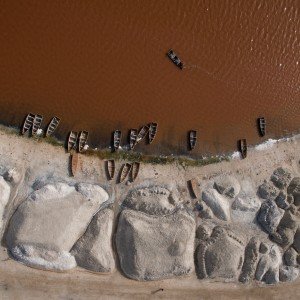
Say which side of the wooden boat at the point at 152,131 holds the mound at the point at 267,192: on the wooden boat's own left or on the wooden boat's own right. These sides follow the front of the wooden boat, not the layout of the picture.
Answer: on the wooden boat's own left

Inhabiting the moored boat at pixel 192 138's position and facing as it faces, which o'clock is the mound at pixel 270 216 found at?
The mound is roughly at 9 o'clock from the moored boat.

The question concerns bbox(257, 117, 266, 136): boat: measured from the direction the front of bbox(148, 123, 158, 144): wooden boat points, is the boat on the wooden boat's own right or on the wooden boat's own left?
on the wooden boat's own left

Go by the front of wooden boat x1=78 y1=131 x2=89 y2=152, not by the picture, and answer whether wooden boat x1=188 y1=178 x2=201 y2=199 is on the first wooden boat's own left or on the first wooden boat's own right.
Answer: on the first wooden boat's own left

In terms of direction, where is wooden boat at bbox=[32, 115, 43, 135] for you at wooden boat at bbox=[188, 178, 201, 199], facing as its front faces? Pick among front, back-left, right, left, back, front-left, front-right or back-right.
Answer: right

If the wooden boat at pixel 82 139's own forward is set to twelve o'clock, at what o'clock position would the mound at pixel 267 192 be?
The mound is roughly at 9 o'clock from the wooden boat.

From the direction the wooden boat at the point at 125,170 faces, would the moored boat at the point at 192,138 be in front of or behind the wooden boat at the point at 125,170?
behind

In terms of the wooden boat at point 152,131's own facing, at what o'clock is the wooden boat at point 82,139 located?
the wooden boat at point 82,139 is roughly at 3 o'clock from the wooden boat at point 152,131.

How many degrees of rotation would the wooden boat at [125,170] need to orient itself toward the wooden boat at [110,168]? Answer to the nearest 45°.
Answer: approximately 45° to its right
